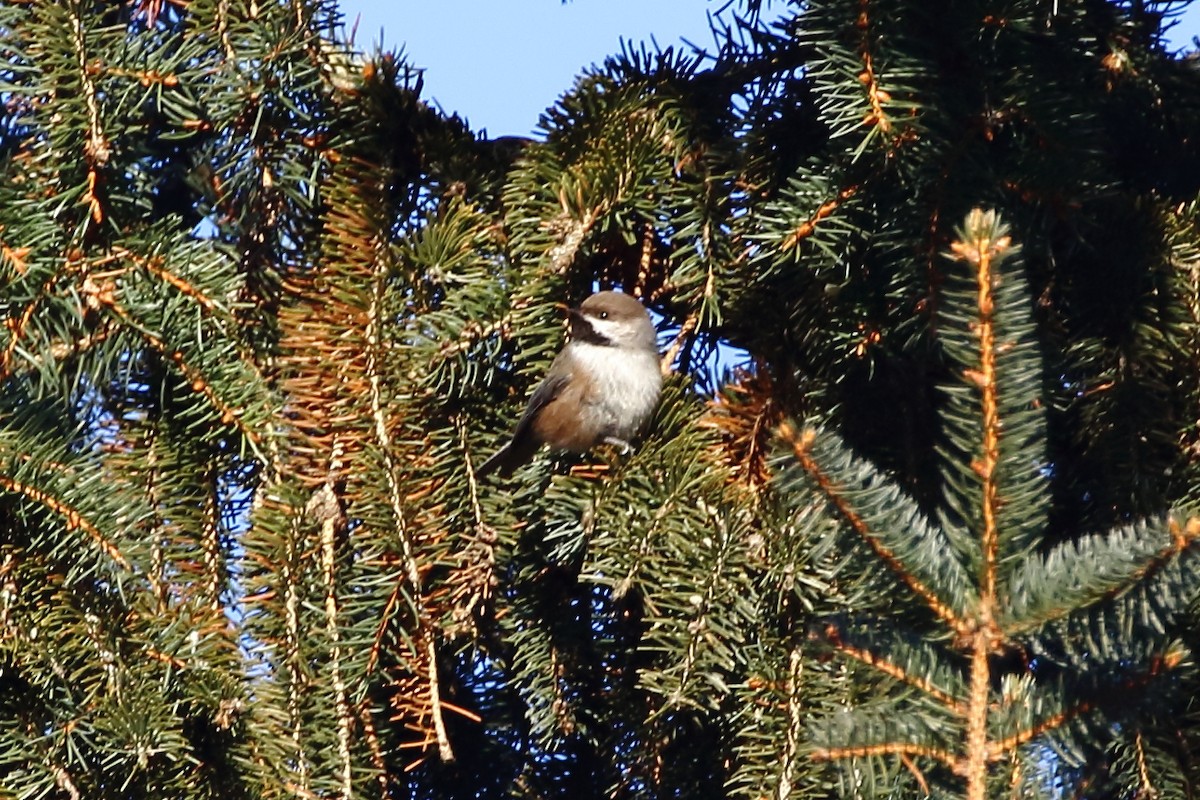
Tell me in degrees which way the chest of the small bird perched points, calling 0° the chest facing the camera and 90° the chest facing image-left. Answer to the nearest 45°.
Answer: approximately 315°
